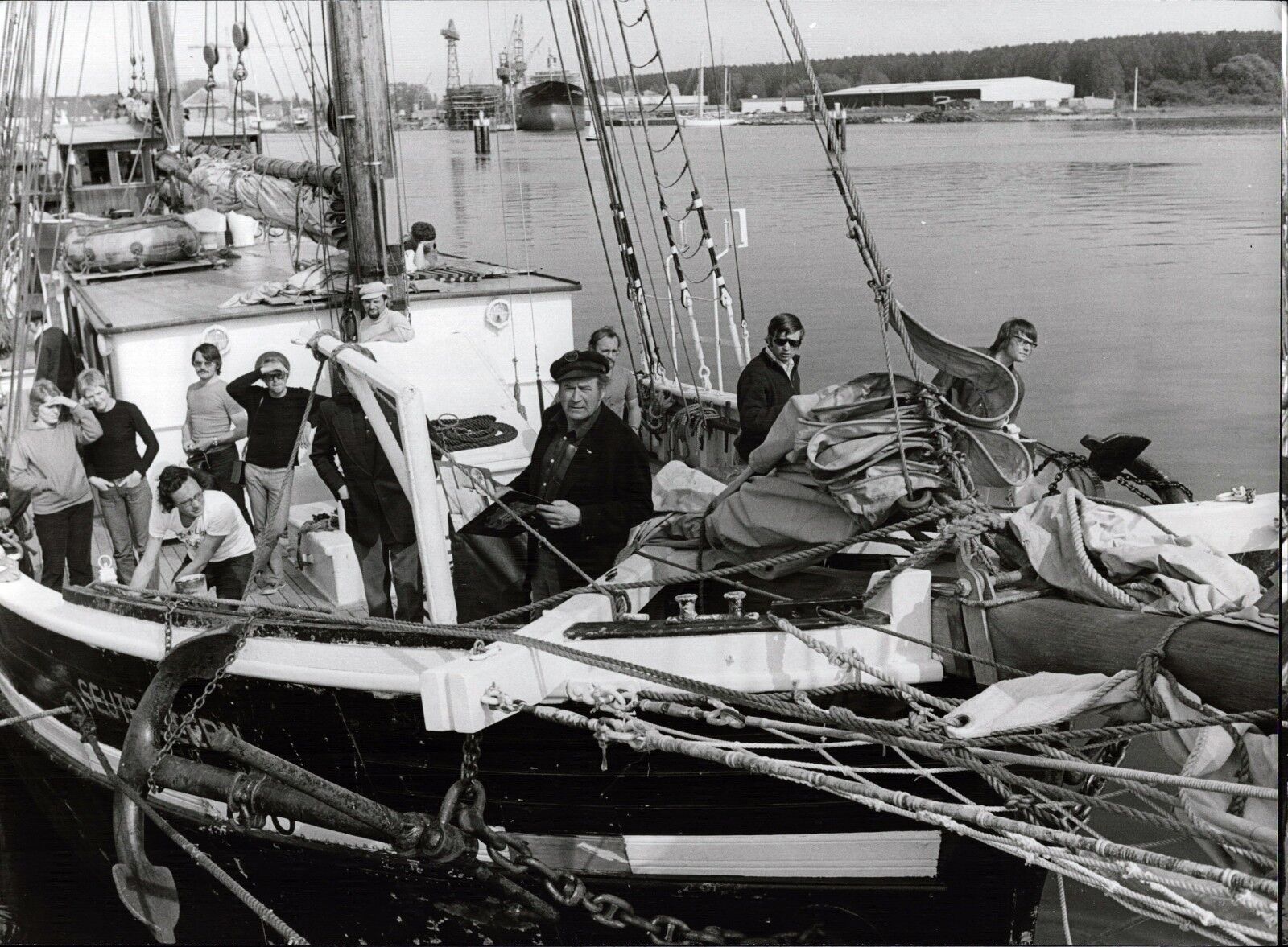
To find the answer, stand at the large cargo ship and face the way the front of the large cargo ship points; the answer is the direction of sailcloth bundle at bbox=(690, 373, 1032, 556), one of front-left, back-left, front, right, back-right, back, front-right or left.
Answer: front

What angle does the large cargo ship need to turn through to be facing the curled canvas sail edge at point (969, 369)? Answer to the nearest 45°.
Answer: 0° — it already faces it

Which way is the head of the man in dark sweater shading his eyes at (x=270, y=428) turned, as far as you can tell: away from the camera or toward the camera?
toward the camera

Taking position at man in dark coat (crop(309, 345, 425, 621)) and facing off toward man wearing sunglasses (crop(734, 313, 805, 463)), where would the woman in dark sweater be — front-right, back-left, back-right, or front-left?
back-left

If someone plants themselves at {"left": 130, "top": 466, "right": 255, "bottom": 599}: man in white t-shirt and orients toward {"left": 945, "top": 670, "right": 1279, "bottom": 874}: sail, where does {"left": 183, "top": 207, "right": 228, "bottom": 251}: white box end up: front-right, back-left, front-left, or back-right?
back-left

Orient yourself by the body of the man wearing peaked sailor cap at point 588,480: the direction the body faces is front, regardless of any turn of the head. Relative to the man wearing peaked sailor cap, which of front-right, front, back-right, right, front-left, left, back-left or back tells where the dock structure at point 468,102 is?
back-right

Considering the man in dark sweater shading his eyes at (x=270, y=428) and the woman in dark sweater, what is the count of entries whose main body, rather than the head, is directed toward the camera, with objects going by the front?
2

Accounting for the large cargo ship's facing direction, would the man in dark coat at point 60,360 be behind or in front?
in front

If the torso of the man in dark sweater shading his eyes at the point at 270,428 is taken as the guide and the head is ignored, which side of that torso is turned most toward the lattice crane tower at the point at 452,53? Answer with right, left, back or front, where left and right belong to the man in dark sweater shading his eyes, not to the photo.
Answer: back

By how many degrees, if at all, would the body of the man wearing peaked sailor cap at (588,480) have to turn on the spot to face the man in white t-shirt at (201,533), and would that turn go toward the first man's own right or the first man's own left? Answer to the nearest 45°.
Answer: approximately 90° to the first man's own right

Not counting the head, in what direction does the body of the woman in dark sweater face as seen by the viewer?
toward the camera

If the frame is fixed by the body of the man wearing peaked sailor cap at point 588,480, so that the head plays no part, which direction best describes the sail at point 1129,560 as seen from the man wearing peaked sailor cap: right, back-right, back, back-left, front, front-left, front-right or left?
left

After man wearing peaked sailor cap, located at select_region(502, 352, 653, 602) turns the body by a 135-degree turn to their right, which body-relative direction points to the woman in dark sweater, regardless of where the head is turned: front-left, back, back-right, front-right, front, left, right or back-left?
front-left

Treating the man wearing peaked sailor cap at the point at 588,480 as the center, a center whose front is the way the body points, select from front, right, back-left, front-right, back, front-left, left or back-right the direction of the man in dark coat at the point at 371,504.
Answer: right
